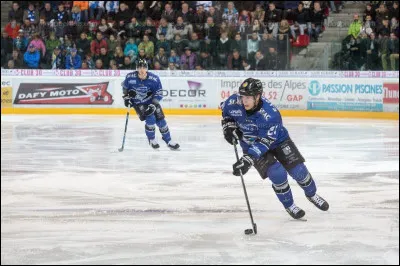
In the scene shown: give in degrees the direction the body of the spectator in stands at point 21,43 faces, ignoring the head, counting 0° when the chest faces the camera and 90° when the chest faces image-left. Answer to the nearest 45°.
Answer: approximately 0°

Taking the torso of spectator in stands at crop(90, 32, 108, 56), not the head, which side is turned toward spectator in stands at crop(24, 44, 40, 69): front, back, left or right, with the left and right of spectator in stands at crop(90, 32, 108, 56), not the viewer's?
right

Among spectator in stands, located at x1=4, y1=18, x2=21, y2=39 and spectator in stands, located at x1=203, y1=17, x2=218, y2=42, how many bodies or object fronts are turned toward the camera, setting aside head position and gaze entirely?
2

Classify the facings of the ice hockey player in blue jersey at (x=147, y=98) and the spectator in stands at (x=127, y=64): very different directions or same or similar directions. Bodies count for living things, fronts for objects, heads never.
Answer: same or similar directions

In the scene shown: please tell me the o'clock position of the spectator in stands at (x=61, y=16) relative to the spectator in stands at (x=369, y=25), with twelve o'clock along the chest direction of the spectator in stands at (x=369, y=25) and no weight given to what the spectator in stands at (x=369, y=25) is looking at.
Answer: the spectator in stands at (x=61, y=16) is roughly at 3 o'clock from the spectator in stands at (x=369, y=25).

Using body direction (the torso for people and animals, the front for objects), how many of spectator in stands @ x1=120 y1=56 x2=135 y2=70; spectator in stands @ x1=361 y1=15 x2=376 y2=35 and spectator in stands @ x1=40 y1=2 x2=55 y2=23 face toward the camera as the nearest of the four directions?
3

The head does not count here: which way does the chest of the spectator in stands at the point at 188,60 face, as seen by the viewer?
toward the camera

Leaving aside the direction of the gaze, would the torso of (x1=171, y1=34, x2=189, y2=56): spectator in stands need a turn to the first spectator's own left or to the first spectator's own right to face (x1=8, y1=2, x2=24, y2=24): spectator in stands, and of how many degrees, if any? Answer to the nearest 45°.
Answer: approximately 135° to the first spectator's own right

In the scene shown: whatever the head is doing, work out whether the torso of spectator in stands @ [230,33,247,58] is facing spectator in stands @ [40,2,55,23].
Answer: no

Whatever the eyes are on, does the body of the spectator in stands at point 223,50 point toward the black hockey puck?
yes

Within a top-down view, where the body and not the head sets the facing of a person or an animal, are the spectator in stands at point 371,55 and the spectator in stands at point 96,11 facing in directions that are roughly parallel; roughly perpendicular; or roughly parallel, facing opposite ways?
roughly parallel

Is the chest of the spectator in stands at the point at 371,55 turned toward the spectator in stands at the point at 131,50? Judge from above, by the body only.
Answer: no

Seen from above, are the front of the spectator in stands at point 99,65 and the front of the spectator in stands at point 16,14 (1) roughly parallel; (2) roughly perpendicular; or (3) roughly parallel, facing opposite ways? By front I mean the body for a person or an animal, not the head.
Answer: roughly parallel

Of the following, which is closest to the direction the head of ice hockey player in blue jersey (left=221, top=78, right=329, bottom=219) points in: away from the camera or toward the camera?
toward the camera

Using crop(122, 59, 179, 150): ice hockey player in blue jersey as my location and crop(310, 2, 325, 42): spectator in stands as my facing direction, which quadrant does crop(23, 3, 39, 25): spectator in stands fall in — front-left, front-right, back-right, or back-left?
front-left

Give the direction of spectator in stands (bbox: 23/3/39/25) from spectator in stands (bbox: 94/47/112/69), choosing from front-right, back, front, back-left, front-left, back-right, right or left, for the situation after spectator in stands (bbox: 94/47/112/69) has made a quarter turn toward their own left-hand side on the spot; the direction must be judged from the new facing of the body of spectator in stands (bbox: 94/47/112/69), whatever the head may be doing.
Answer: back-left

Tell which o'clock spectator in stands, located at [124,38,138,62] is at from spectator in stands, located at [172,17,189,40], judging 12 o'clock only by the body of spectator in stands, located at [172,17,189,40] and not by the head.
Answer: spectator in stands, located at [124,38,138,62] is roughly at 3 o'clock from spectator in stands, located at [172,17,189,40].

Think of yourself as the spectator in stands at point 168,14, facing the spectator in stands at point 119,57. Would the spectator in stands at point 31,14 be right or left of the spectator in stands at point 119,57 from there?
right

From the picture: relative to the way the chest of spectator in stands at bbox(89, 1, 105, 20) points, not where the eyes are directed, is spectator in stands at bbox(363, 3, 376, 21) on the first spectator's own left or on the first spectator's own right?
on the first spectator's own left

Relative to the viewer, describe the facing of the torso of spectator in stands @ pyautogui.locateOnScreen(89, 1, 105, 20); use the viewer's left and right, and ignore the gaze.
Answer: facing the viewer

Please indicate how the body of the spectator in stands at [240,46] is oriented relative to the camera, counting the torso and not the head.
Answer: toward the camera
